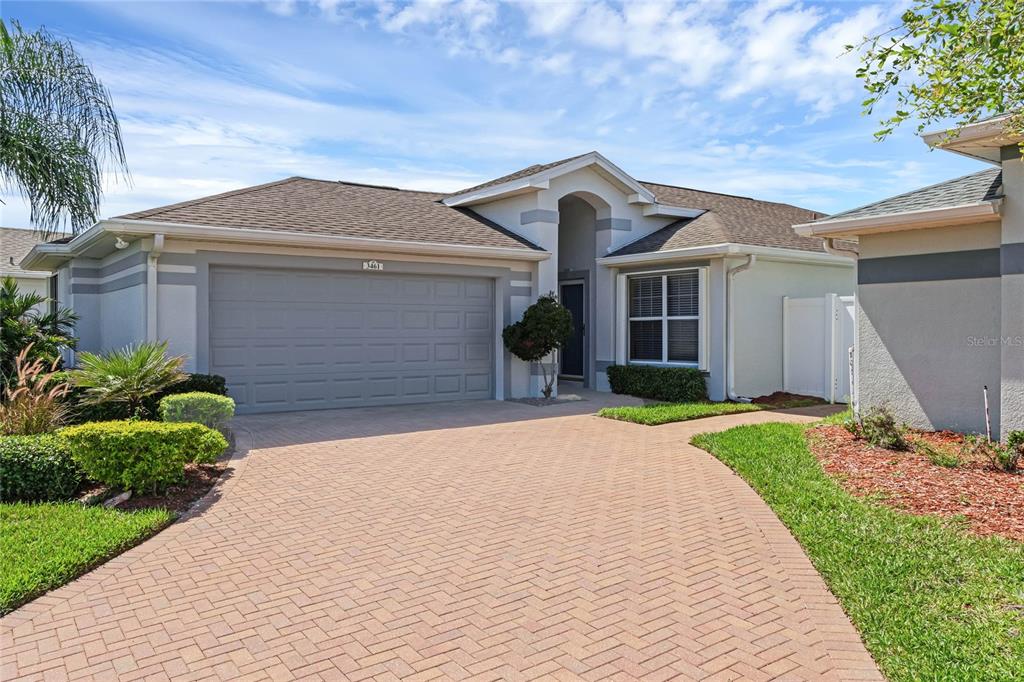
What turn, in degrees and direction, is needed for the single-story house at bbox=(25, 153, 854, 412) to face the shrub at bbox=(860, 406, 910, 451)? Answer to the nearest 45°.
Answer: approximately 45° to its left

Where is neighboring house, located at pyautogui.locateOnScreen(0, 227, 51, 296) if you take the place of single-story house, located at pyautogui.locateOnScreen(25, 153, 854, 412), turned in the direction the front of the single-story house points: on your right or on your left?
on your right

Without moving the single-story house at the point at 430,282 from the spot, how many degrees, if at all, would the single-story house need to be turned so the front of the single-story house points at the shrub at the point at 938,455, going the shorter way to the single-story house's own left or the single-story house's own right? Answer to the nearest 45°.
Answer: approximately 45° to the single-story house's own left

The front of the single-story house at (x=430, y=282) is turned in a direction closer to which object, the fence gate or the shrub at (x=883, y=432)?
the shrub

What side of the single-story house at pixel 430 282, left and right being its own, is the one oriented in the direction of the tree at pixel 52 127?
right

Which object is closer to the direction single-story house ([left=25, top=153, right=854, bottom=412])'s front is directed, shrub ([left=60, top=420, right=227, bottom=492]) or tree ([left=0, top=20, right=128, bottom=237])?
the shrub

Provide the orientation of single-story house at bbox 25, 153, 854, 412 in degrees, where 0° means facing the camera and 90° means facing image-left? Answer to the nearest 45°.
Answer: approximately 0°

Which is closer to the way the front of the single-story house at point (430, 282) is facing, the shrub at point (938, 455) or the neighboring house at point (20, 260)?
the shrub

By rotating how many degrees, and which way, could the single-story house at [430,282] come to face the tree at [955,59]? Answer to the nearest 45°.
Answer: approximately 45° to its left

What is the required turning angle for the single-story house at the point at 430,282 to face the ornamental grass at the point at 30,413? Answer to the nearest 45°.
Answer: approximately 45° to its right

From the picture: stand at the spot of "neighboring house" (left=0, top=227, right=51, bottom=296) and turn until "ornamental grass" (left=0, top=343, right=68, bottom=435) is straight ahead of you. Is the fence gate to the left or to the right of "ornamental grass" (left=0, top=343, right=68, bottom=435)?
left

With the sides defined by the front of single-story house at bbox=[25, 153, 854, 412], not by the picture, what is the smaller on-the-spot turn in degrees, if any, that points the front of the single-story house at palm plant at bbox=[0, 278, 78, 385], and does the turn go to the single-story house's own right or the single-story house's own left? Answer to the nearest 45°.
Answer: approximately 90° to the single-story house's own right
